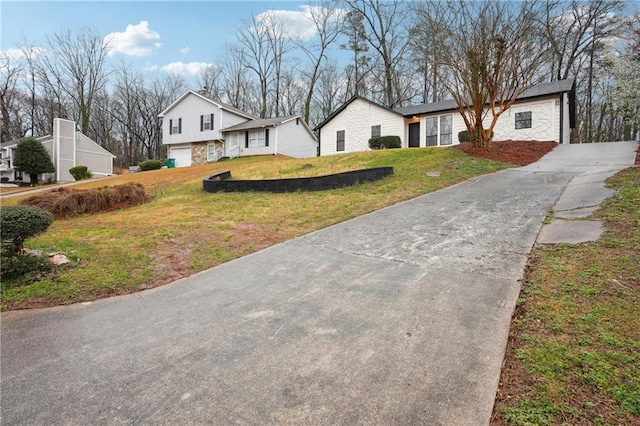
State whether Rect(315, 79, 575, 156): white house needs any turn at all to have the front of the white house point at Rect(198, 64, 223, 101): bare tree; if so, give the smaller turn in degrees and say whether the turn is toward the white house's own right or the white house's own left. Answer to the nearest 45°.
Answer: approximately 90° to the white house's own right

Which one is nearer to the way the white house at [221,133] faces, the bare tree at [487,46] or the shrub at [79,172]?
the shrub

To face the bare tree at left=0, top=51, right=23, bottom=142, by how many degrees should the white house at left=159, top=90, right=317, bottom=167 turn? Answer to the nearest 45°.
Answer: approximately 90° to its right

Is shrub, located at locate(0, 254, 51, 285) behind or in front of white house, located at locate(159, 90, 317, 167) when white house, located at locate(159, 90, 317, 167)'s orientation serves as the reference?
in front

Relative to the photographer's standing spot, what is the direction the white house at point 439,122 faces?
facing the viewer and to the left of the viewer

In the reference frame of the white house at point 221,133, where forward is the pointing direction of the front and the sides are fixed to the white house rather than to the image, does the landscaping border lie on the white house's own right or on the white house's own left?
on the white house's own left

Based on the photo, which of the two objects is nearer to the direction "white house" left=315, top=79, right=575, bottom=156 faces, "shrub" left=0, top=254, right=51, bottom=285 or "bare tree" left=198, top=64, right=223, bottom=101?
the shrub

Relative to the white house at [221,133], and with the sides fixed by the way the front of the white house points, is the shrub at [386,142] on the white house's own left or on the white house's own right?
on the white house's own left
